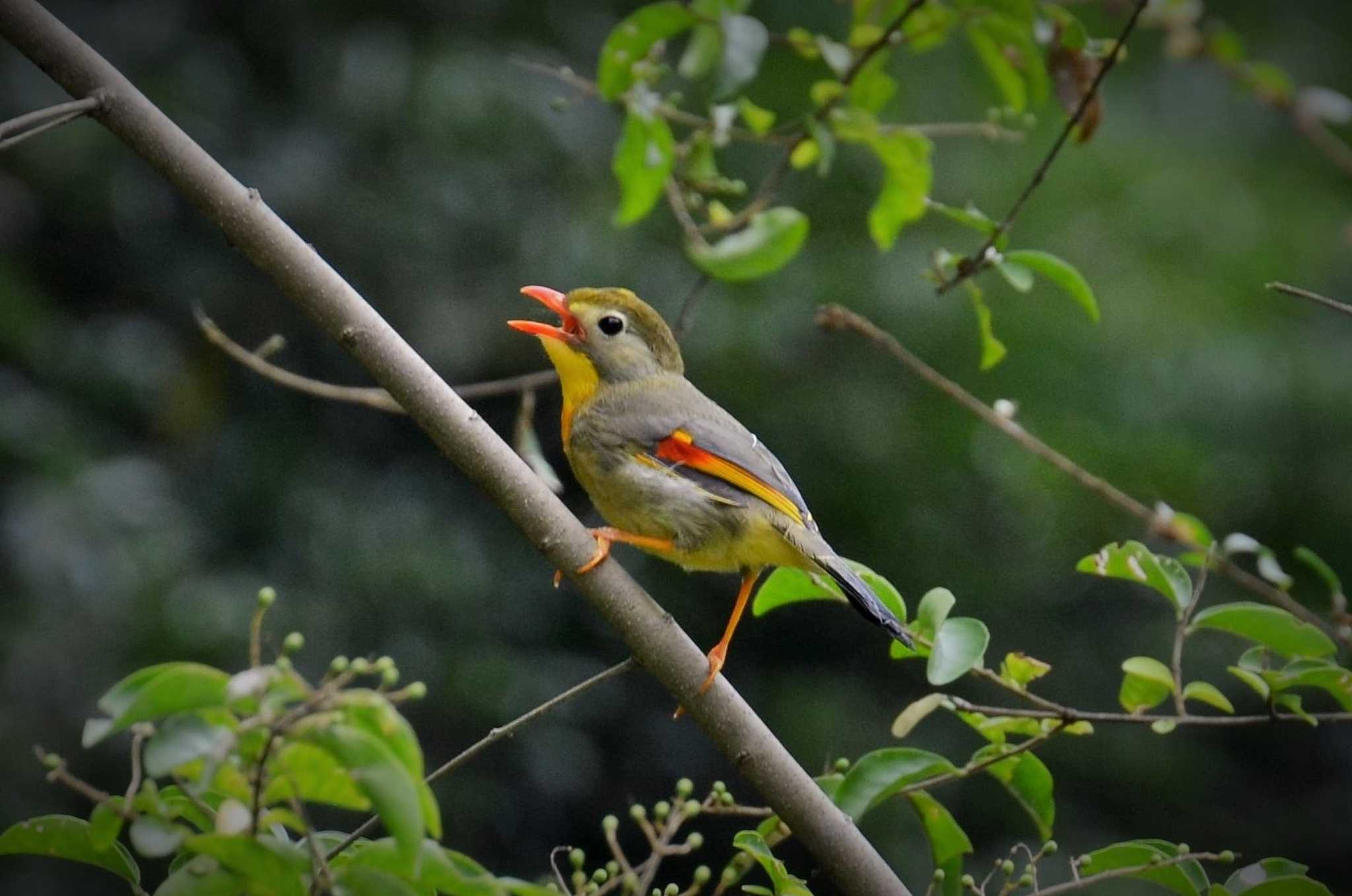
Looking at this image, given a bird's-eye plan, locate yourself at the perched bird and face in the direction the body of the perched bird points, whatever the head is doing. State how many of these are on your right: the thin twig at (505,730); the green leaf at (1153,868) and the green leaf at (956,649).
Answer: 0

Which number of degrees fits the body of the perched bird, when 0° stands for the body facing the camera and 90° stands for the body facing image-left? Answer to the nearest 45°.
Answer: approximately 90°

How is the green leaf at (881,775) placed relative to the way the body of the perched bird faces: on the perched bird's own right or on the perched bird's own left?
on the perched bird's own left

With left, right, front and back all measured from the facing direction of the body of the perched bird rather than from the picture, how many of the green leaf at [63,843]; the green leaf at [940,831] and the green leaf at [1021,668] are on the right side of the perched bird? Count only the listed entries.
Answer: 0

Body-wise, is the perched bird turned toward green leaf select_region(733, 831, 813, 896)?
no

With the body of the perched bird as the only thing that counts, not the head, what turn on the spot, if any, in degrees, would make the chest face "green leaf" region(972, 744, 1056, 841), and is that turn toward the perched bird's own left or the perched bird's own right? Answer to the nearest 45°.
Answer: approximately 135° to the perched bird's own left

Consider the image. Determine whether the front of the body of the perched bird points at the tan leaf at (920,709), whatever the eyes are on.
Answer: no

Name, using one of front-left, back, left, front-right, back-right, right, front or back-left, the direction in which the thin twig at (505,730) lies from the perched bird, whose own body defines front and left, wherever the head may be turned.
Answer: front

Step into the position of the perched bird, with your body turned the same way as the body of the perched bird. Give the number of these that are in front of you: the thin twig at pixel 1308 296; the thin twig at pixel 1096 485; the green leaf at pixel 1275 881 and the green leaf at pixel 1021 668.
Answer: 0

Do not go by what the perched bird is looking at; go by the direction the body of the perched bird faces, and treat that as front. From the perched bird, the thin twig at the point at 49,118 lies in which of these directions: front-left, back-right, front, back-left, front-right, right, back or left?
front-left

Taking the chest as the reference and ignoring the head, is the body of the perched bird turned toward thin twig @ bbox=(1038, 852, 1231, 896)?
no

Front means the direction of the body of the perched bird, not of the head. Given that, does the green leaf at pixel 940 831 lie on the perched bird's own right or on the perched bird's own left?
on the perched bird's own left

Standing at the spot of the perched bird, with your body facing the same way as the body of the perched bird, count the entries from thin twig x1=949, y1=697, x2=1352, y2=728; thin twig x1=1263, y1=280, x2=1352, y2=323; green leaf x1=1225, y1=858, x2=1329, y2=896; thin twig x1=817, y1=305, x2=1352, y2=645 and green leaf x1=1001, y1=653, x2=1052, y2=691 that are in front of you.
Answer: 0
